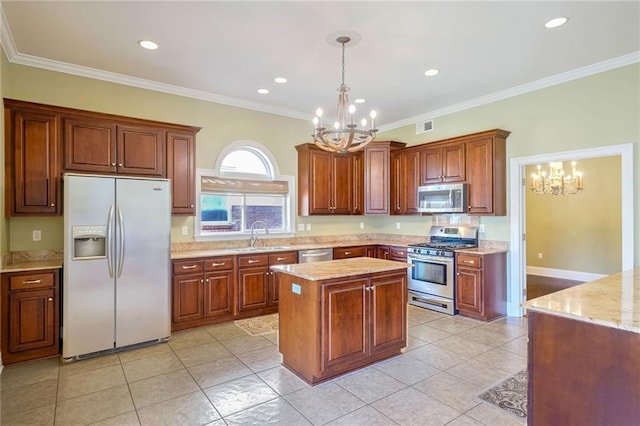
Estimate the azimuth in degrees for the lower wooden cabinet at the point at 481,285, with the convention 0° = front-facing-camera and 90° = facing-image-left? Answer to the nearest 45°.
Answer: approximately 45°

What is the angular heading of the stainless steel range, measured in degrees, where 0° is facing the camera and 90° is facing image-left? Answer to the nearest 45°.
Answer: approximately 45°

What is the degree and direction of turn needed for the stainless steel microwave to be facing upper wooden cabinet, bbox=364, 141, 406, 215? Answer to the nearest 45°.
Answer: approximately 45° to its right

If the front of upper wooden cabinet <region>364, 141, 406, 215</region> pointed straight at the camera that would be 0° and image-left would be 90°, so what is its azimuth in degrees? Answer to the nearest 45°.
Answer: approximately 0°
